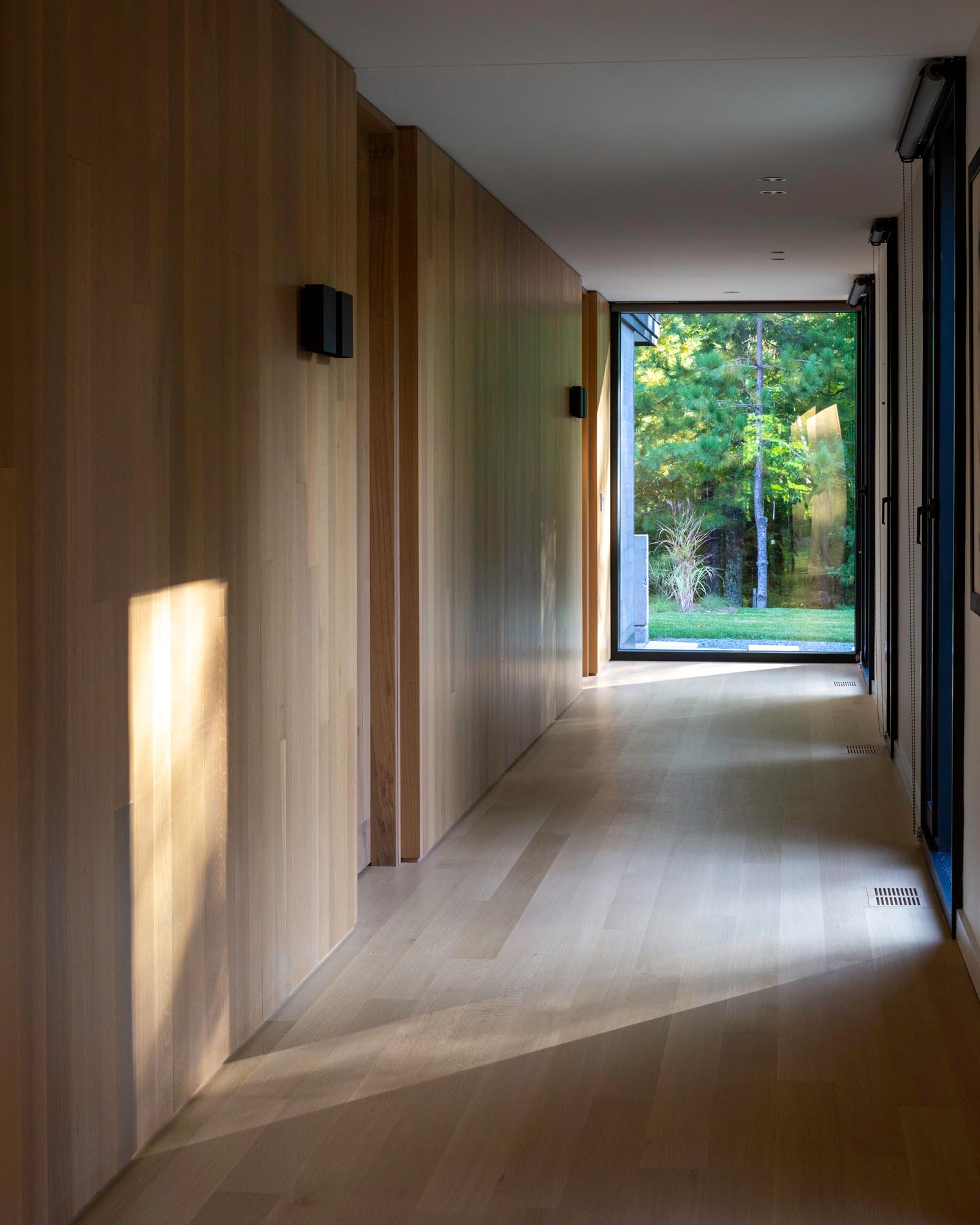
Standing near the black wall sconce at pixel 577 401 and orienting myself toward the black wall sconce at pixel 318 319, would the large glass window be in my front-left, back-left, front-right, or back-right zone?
back-left

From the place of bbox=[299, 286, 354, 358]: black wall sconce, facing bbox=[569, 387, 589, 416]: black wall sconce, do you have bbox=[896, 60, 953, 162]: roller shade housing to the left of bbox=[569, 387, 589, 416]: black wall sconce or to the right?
right

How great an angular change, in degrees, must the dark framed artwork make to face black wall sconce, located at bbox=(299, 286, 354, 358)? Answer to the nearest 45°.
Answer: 0° — it already faces it

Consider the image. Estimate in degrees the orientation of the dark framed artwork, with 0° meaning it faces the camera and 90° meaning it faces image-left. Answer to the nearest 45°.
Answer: approximately 90°

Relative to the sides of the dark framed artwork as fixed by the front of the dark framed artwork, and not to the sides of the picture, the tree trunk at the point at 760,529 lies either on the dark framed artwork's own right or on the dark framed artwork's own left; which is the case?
on the dark framed artwork's own right

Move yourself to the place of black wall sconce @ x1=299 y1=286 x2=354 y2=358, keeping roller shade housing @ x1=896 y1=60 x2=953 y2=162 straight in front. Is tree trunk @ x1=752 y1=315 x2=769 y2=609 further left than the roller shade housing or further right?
left

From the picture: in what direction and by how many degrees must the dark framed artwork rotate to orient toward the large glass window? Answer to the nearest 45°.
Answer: approximately 90° to its right
